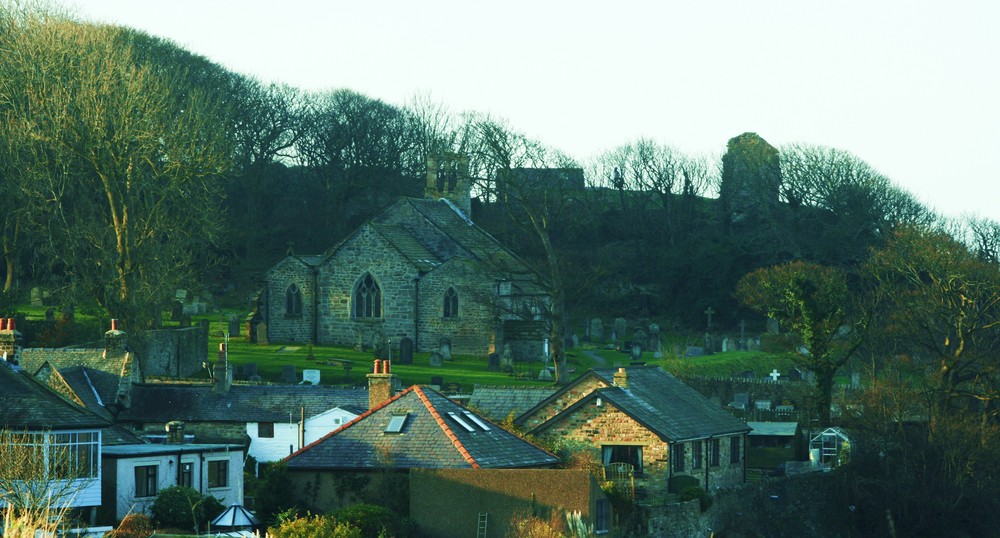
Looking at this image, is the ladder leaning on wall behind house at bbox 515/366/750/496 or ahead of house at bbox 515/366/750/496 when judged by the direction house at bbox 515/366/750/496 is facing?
ahead

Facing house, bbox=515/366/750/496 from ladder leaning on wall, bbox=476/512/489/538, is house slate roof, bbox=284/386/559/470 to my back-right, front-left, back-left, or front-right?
front-left

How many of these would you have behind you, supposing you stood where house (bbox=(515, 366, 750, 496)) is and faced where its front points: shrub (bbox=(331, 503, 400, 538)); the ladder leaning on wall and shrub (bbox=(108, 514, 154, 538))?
0

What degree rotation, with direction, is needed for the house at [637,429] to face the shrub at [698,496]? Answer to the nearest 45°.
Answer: approximately 90° to its left

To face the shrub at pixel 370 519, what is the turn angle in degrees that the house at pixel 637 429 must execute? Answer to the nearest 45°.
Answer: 0° — it already faces it

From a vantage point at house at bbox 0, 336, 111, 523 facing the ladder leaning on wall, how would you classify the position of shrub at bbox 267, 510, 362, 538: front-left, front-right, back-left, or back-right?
front-right

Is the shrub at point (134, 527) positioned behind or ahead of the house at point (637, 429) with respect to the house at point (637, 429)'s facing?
ahead

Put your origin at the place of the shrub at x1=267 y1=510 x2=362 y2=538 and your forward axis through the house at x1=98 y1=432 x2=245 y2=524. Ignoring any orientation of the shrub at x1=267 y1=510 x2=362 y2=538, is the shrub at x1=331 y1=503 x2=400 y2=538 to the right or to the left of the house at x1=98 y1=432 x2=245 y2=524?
right

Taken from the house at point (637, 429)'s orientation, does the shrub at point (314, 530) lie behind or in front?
in front
